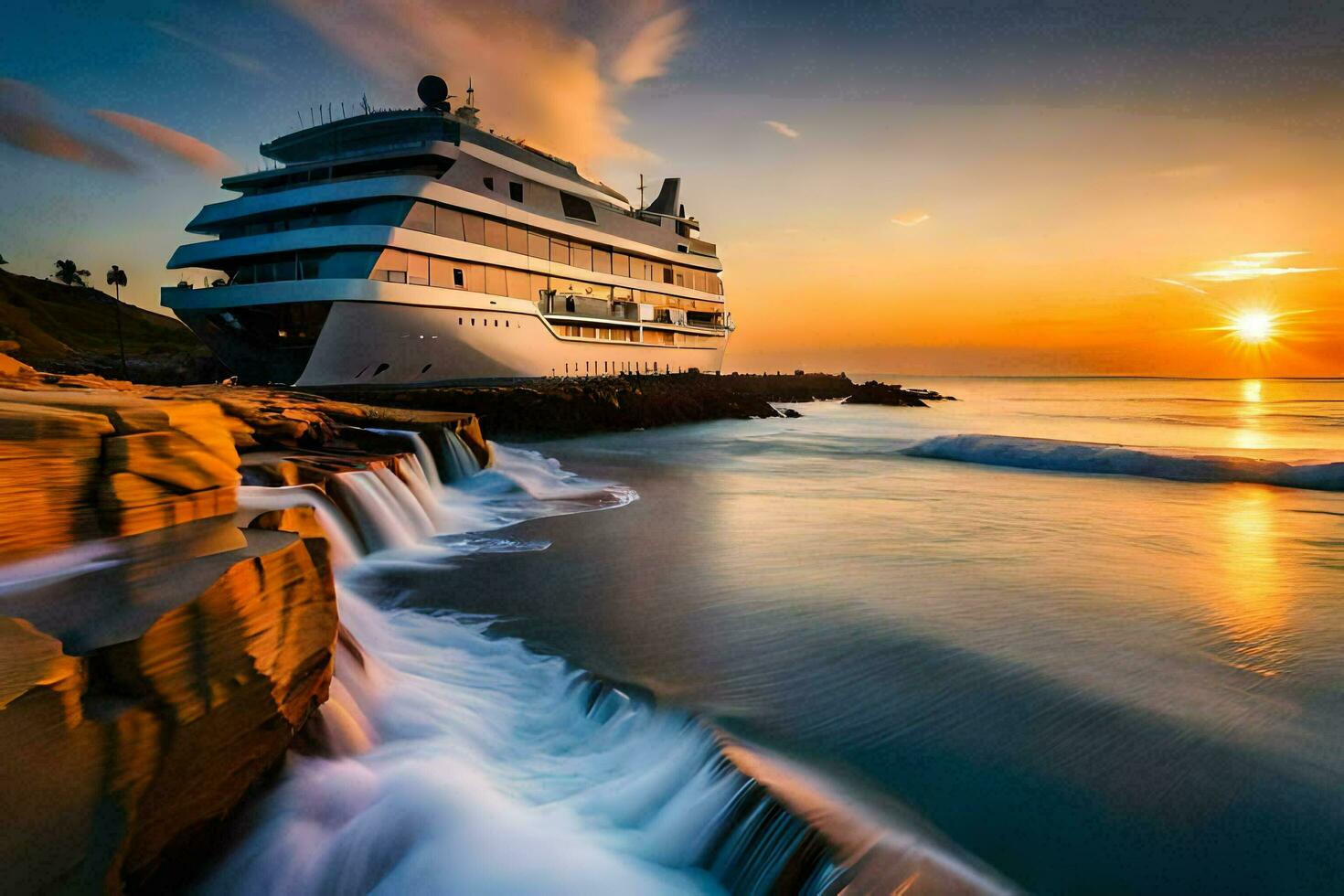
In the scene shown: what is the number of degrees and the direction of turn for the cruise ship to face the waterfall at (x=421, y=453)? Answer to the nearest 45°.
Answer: approximately 45° to its left

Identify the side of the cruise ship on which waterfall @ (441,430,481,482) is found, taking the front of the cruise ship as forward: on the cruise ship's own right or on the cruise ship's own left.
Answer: on the cruise ship's own left

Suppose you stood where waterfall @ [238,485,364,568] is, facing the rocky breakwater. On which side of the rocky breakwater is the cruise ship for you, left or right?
left

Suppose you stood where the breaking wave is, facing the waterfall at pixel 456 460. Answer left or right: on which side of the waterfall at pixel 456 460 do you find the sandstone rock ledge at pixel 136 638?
left

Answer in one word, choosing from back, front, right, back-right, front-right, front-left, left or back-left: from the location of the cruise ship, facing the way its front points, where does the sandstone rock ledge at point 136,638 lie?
front-left

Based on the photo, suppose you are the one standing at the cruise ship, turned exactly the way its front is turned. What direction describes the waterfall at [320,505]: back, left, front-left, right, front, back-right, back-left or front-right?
front-left

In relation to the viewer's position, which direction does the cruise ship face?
facing the viewer and to the left of the viewer
